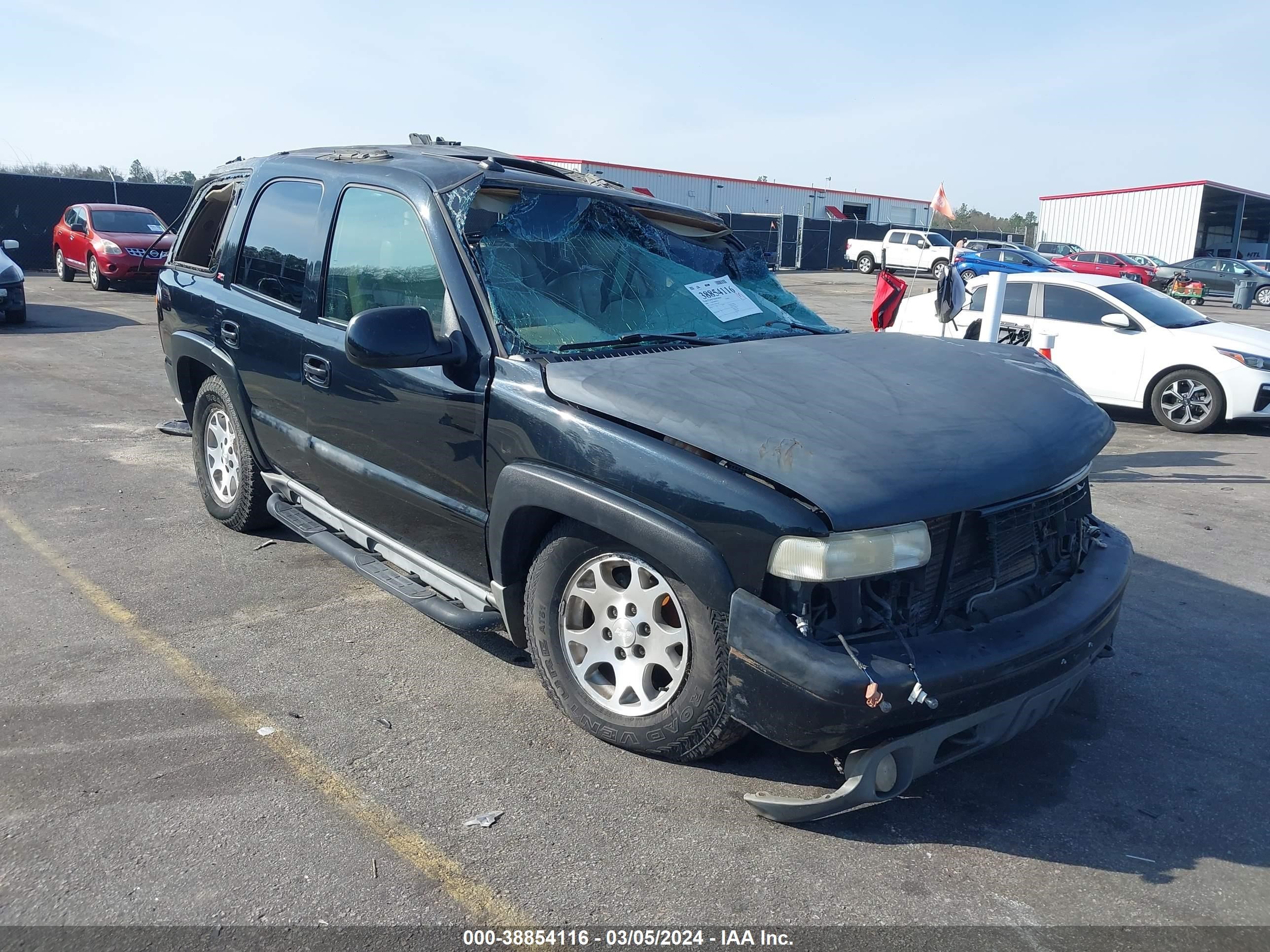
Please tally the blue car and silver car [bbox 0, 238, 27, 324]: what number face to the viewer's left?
0

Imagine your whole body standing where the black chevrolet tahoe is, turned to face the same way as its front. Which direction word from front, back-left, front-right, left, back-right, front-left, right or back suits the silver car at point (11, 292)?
back

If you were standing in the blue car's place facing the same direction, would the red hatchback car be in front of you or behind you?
behind

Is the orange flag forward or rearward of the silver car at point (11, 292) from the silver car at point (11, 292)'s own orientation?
forward

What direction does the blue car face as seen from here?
to the viewer's right

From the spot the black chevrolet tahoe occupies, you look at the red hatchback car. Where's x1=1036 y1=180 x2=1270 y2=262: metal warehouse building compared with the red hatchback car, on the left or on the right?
right

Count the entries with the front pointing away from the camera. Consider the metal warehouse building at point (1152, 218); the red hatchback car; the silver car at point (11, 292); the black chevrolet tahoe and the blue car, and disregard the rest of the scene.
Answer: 0

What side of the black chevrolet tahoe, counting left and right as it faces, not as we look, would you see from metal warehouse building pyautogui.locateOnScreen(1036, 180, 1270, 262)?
left

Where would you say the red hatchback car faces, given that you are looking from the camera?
facing the viewer and to the right of the viewer

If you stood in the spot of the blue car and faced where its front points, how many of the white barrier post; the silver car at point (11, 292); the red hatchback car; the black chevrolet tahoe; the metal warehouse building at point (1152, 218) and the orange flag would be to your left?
1

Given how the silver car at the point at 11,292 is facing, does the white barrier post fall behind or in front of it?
in front
